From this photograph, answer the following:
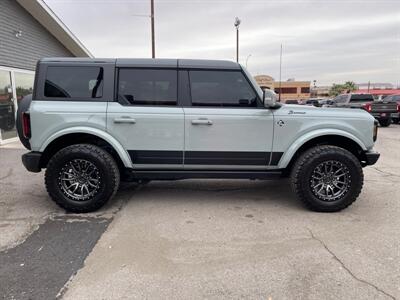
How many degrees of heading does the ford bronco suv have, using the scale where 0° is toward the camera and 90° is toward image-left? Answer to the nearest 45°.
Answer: approximately 270°

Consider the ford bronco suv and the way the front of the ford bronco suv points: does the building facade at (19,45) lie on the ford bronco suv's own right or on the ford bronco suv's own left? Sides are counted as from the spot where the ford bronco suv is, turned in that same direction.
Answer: on the ford bronco suv's own left
